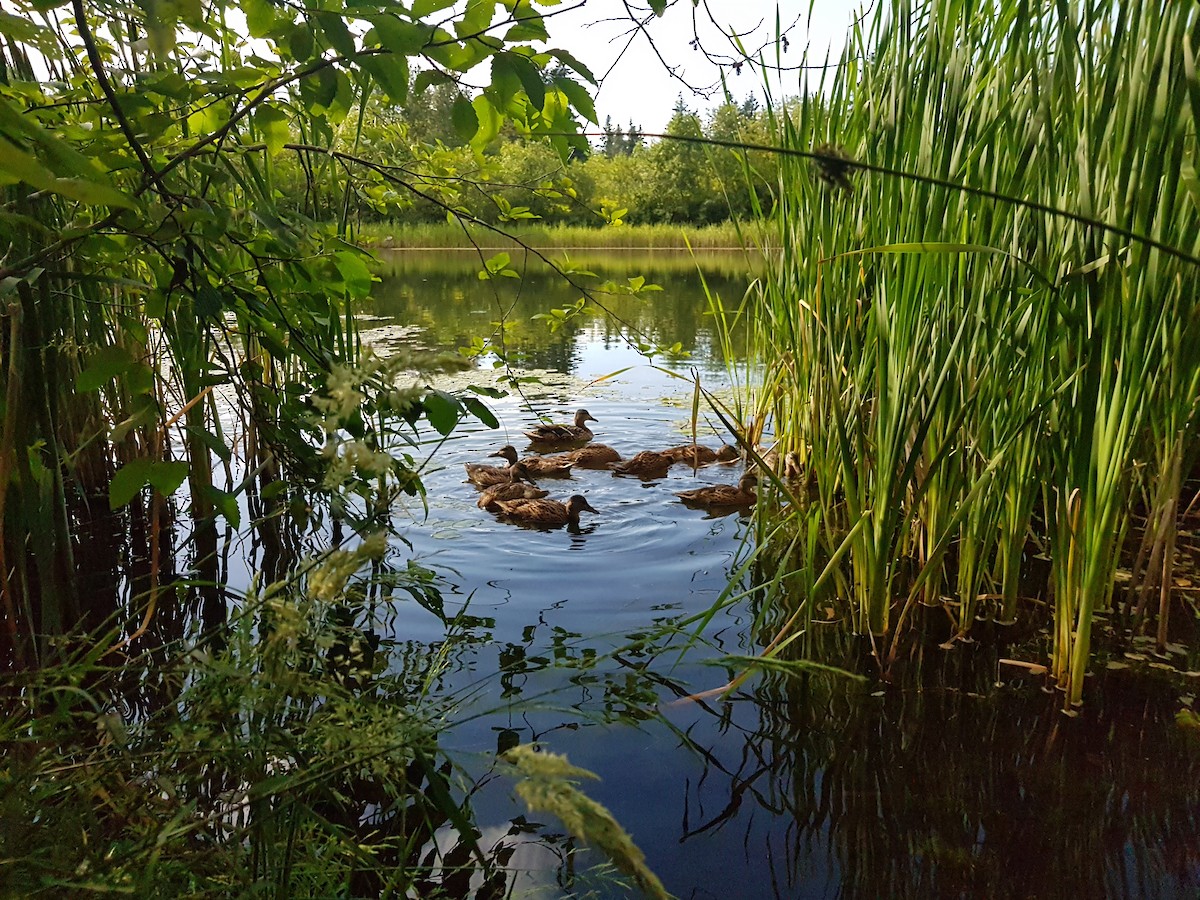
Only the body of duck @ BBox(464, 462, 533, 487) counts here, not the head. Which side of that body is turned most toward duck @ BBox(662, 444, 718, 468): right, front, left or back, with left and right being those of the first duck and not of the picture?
front

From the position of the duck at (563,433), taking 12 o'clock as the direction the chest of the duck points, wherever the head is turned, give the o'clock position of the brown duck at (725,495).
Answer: The brown duck is roughly at 2 o'clock from the duck.

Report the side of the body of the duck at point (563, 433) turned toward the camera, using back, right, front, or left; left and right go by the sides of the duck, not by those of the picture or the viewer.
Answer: right

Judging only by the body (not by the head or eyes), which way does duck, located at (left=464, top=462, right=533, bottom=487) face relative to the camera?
to the viewer's right

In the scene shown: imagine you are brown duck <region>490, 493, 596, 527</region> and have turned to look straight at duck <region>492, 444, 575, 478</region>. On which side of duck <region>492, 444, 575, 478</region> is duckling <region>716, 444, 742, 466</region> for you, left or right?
right

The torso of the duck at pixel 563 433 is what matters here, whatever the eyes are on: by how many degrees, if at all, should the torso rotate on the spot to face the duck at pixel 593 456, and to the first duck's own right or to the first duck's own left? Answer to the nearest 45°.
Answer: approximately 90° to the first duck's own right
